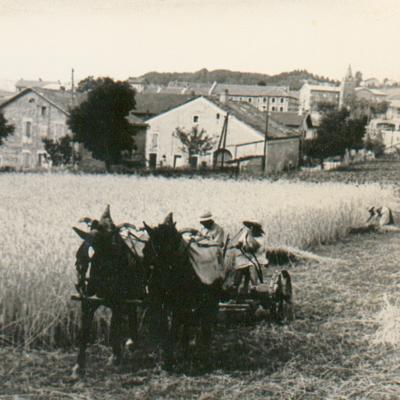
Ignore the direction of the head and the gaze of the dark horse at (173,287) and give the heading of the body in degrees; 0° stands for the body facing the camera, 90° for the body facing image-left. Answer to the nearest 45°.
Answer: approximately 45°

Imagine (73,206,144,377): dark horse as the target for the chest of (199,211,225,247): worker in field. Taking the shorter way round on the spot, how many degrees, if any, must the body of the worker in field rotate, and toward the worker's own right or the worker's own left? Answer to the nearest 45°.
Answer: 0° — they already face it

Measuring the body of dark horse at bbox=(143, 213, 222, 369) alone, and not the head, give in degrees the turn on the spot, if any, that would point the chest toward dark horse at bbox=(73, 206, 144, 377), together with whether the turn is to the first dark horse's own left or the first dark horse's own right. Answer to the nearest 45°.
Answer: approximately 45° to the first dark horse's own right

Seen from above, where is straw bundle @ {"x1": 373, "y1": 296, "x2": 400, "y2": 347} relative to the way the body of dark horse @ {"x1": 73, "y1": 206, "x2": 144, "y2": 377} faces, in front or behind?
behind

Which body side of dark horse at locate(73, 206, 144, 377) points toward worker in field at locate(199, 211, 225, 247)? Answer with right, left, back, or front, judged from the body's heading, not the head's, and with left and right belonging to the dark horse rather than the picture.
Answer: back

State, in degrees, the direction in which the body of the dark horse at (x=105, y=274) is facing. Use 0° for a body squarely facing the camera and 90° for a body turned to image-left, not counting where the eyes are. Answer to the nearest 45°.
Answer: approximately 45°
